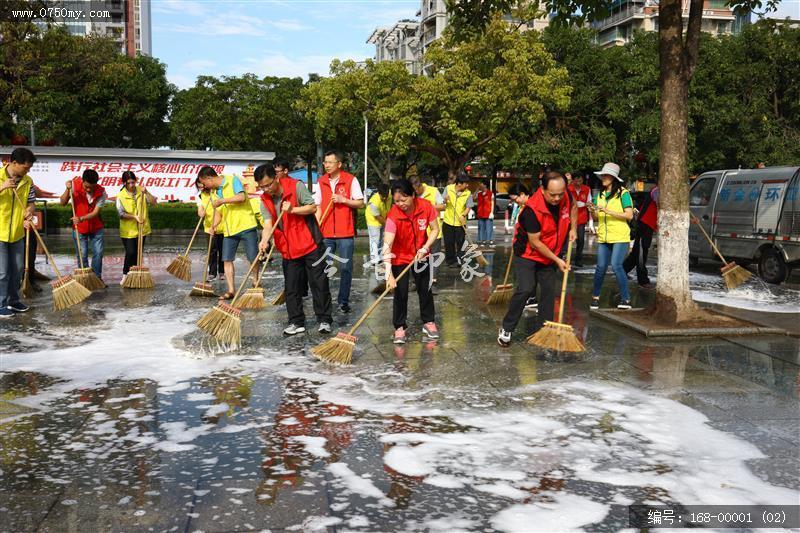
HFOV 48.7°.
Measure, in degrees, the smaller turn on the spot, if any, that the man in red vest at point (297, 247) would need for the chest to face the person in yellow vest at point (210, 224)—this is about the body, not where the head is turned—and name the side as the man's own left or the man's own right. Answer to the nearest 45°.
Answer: approximately 135° to the man's own right

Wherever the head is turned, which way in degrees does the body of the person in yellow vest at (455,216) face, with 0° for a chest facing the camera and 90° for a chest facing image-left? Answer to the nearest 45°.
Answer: approximately 0°

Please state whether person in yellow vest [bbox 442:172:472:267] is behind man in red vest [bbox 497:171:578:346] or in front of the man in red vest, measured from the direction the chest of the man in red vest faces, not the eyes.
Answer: behind
